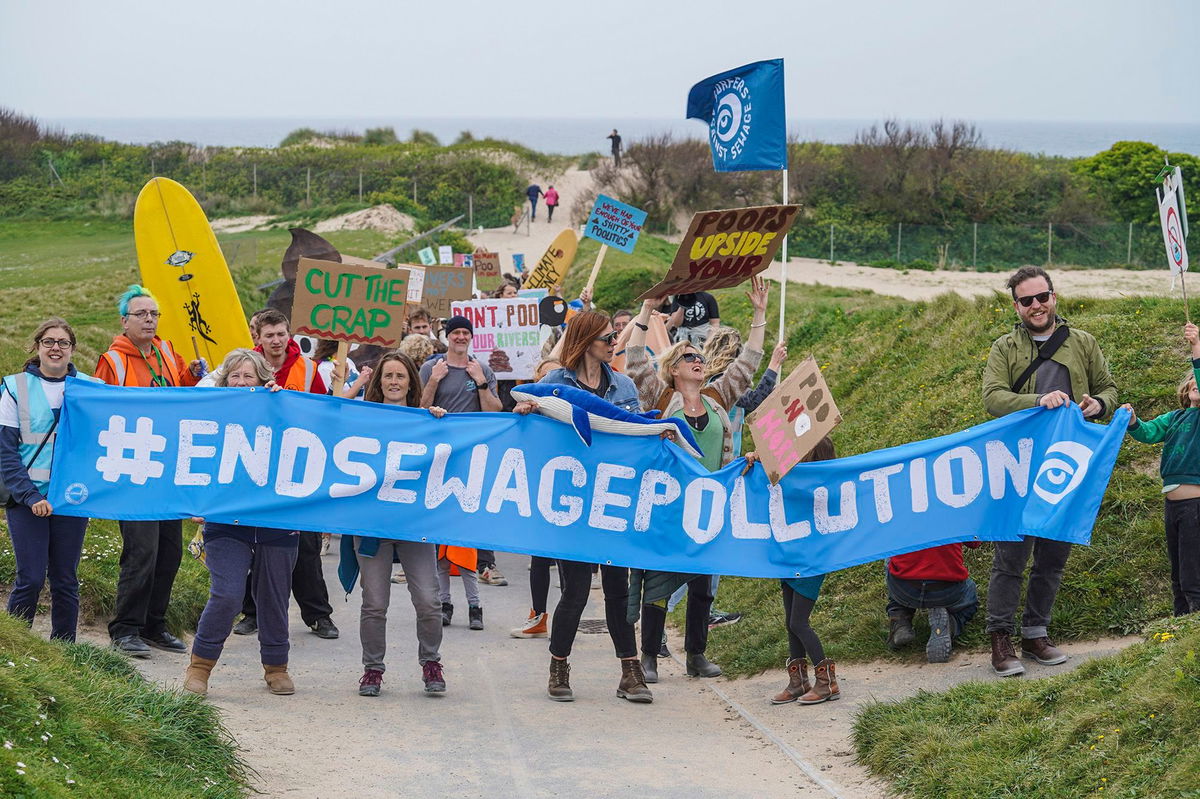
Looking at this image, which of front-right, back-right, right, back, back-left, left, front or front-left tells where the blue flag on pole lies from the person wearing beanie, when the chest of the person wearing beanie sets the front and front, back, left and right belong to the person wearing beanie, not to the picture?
left

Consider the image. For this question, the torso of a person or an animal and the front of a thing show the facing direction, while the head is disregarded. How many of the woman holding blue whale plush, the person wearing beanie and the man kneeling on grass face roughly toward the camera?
2

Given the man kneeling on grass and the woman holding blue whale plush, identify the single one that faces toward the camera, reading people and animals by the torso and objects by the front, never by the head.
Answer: the woman holding blue whale plush

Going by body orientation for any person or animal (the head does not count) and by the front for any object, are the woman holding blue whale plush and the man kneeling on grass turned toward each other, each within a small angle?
no

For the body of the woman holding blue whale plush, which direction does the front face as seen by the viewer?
toward the camera

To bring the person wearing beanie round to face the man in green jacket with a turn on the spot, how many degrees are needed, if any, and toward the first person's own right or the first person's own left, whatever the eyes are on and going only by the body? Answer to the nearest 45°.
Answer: approximately 45° to the first person's own left

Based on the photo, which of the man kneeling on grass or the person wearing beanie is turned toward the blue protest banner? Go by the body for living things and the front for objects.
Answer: the person wearing beanie

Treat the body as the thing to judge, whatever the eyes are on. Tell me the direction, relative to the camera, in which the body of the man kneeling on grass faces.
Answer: away from the camera

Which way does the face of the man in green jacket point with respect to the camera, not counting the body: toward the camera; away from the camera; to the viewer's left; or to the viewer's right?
toward the camera

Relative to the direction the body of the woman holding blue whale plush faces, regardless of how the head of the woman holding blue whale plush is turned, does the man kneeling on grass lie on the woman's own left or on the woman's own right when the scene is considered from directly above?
on the woman's own left

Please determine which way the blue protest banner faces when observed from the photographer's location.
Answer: facing the viewer

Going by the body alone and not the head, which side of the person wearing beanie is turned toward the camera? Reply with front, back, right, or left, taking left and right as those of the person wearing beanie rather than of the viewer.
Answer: front

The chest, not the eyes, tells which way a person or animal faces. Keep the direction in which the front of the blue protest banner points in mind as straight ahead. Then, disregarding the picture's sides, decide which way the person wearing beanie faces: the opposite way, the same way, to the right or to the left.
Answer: the same way

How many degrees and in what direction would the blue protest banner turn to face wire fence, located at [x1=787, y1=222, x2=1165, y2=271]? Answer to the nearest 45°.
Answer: approximately 180°

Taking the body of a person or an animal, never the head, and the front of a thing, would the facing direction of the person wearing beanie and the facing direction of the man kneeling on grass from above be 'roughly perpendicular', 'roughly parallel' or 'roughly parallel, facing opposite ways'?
roughly parallel, facing opposite ways

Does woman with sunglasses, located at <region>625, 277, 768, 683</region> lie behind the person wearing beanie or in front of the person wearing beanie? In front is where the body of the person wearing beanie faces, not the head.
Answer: in front

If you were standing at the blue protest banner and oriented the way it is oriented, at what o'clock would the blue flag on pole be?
The blue flag on pole is roughly at 7 o'clock from the blue protest banner.

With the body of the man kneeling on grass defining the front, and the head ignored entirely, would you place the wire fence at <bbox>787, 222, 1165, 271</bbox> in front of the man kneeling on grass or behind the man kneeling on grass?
in front

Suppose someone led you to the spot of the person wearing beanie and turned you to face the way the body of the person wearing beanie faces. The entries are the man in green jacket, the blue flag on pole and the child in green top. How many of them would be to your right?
0

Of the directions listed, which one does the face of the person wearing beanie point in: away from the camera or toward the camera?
toward the camera
